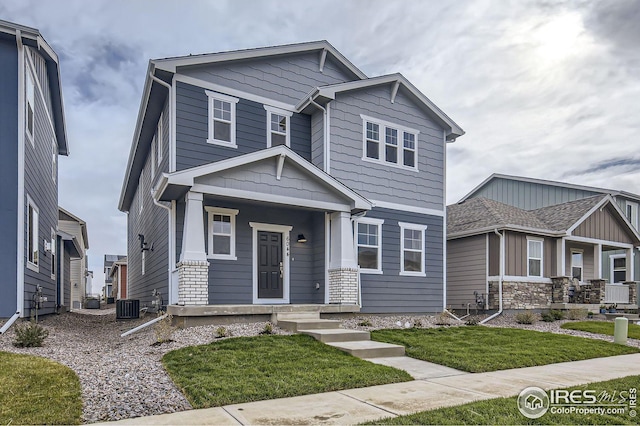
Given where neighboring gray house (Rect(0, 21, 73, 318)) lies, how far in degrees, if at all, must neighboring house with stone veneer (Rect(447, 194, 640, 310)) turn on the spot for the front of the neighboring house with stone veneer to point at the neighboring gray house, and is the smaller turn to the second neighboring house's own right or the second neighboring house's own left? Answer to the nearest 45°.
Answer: approximately 90° to the second neighboring house's own right

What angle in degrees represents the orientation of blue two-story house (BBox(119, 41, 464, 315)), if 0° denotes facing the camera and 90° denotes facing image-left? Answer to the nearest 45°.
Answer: approximately 315°

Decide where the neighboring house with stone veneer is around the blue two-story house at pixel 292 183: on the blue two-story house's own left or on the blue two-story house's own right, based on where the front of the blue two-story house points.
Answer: on the blue two-story house's own left

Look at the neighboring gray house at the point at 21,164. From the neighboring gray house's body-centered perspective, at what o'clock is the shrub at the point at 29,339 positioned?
The shrub is roughly at 12 o'clock from the neighboring gray house.

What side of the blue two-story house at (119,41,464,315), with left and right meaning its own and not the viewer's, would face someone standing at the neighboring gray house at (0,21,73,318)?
right
